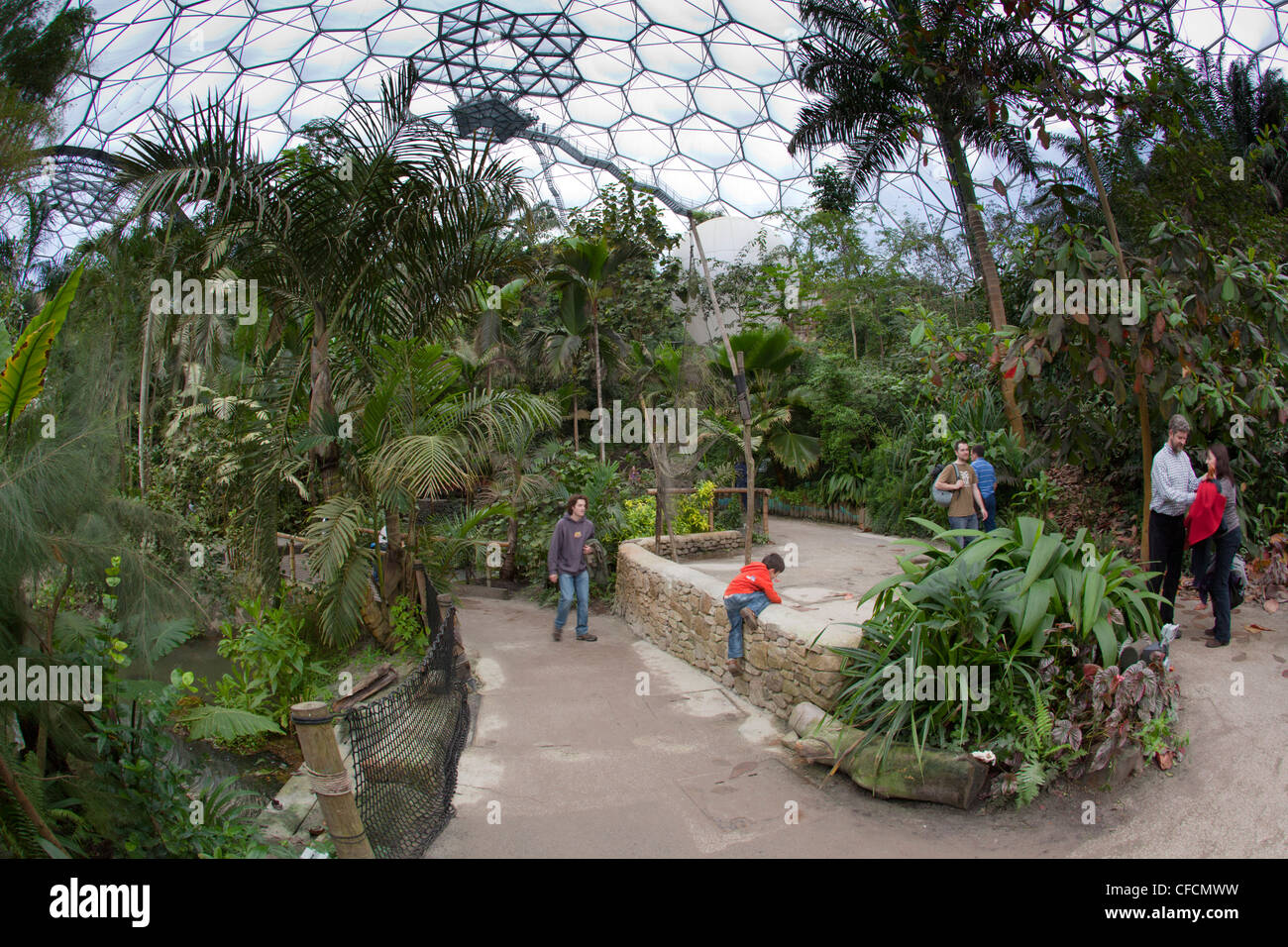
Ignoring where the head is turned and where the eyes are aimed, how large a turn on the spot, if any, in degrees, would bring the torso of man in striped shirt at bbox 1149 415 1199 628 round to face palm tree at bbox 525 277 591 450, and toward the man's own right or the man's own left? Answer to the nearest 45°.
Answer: approximately 180°

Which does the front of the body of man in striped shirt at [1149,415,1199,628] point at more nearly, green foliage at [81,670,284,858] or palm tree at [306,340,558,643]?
the green foliage

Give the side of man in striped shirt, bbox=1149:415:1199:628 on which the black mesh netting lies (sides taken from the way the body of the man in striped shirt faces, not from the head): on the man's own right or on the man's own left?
on the man's own right

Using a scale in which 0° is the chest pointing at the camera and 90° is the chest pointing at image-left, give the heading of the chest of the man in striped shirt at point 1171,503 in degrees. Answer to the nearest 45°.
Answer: approximately 315°

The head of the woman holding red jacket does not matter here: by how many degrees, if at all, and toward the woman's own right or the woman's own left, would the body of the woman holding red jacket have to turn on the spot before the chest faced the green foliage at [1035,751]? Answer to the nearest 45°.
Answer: approximately 90° to the woman's own left

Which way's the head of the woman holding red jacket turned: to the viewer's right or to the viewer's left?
to the viewer's left

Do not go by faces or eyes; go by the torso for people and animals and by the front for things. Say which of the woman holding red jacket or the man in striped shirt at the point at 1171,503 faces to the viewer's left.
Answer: the woman holding red jacket

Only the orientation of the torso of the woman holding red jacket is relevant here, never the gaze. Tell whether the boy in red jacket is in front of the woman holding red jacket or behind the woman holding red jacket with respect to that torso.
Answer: in front

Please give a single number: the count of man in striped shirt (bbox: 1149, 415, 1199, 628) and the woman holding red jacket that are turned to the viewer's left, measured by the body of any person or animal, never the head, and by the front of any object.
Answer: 1

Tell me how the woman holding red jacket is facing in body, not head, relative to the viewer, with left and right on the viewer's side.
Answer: facing to the left of the viewer
